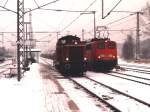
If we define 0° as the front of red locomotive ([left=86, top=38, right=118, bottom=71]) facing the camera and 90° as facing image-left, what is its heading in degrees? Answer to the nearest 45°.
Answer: approximately 315°

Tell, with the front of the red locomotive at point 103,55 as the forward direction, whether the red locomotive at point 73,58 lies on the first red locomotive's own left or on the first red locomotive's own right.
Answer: on the first red locomotive's own right
